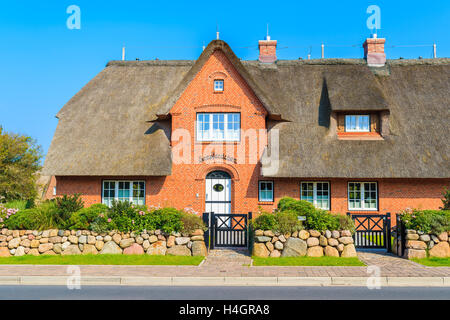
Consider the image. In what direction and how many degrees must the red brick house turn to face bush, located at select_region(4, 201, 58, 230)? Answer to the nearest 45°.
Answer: approximately 45° to its right

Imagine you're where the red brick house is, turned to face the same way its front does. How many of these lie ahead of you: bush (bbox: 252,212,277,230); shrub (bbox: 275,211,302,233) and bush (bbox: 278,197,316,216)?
3

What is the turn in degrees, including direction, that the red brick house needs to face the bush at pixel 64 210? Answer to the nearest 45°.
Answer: approximately 45° to its right

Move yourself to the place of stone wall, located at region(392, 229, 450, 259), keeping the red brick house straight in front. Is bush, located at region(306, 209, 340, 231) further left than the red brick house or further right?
left

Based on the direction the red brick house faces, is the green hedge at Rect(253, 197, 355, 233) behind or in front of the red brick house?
in front

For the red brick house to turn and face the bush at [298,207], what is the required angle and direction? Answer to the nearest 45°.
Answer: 0° — it already faces it

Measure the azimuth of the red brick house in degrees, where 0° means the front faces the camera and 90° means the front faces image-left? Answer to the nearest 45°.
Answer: approximately 0°

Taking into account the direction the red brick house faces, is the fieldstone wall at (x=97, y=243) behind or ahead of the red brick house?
ahead

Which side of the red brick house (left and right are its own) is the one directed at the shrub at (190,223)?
front

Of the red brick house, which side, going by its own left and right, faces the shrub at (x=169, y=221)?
front

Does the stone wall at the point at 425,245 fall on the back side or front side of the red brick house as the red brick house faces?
on the front side
